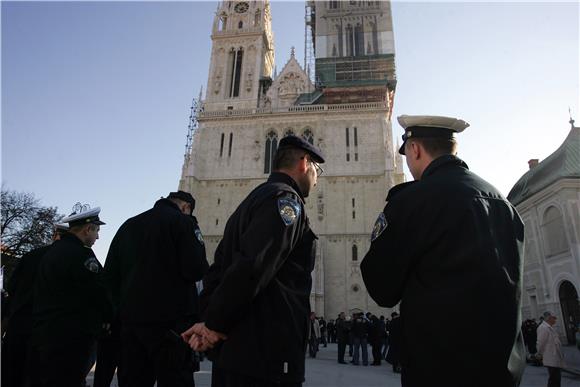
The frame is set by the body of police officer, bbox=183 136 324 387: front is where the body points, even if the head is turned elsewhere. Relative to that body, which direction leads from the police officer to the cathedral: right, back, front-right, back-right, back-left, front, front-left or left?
front-left

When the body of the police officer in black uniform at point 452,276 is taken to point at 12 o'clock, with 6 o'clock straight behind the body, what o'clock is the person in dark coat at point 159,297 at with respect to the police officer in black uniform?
The person in dark coat is roughly at 11 o'clock from the police officer in black uniform.

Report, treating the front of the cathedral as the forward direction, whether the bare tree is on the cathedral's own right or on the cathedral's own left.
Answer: on the cathedral's own right

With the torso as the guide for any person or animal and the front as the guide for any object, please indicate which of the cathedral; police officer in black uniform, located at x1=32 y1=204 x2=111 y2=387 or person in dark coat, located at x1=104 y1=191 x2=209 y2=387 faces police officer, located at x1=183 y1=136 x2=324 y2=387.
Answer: the cathedral

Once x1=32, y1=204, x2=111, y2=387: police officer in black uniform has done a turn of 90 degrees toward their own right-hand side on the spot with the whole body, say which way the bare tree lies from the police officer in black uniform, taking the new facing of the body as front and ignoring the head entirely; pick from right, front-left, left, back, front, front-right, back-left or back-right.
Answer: back-left

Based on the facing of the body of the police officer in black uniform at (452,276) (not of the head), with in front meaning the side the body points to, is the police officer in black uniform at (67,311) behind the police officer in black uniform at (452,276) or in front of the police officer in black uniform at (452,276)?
in front

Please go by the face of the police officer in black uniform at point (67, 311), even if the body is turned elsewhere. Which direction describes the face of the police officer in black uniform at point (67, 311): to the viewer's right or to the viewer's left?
to the viewer's right

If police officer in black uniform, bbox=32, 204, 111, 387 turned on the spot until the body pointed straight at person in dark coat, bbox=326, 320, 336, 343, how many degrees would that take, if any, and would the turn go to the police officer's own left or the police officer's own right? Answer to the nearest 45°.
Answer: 0° — they already face them

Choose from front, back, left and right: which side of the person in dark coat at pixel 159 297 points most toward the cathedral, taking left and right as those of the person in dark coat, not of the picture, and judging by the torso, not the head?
front

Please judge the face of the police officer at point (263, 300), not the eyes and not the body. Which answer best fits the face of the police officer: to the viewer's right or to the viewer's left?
to the viewer's right
